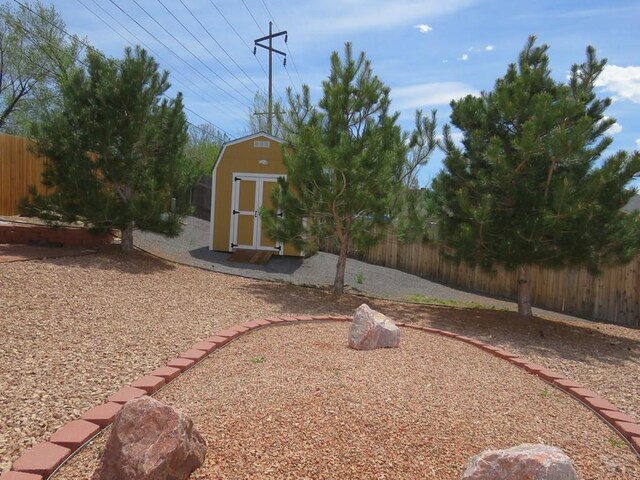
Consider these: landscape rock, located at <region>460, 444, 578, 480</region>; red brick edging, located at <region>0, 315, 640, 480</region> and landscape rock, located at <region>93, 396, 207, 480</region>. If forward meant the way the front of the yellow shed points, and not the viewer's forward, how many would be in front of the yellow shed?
3

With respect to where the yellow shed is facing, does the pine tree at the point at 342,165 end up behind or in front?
in front

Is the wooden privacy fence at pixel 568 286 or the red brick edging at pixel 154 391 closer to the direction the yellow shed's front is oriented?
the red brick edging

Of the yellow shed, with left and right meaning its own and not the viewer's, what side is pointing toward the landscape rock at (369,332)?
front

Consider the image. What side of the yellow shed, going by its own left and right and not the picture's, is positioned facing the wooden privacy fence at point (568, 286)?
left

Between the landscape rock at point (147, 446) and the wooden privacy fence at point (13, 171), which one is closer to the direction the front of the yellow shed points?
the landscape rock

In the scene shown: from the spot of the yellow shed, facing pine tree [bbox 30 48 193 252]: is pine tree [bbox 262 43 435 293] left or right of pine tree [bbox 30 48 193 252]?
left

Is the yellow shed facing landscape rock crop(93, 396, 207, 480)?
yes

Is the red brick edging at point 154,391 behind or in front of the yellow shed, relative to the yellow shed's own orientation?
in front

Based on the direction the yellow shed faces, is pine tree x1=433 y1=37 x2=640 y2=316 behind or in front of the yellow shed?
in front

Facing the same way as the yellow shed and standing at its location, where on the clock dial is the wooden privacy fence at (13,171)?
The wooden privacy fence is roughly at 3 o'clock from the yellow shed.
